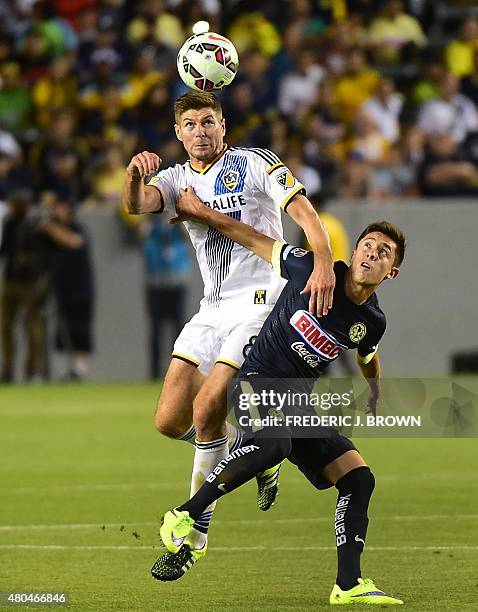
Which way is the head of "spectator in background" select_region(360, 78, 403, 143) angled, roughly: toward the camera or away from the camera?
toward the camera

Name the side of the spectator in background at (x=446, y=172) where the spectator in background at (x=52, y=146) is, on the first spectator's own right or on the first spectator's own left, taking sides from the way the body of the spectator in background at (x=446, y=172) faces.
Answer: on the first spectator's own right

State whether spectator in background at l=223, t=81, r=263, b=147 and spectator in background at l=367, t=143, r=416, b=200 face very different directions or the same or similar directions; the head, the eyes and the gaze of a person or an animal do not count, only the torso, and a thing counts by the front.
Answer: same or similar directions

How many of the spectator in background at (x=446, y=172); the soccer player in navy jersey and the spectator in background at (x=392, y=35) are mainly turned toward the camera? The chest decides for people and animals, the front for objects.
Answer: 3

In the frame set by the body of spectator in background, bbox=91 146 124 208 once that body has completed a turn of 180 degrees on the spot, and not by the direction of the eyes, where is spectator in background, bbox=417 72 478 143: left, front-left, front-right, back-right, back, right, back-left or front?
right

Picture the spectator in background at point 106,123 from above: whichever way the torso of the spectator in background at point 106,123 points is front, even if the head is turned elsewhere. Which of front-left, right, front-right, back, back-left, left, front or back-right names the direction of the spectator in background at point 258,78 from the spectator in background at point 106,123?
left

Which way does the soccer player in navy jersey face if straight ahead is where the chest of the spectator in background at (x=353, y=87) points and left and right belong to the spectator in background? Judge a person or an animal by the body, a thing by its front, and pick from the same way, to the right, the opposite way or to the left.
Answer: the same way

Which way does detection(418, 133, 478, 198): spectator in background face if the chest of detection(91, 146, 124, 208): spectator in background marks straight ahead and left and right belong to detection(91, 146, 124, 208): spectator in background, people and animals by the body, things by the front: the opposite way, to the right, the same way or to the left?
the same way

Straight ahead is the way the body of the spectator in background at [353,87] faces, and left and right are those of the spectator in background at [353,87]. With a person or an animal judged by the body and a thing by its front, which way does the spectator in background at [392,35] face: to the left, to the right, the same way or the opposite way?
the same way

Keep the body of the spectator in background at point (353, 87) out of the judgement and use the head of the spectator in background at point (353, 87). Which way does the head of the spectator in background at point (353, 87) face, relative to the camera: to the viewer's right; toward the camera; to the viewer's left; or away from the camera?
toward the camera

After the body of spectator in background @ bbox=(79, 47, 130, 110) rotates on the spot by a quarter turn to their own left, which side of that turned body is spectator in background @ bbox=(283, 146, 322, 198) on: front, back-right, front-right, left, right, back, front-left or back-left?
front-right

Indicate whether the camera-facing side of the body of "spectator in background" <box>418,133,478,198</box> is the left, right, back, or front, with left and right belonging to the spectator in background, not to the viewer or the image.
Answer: front

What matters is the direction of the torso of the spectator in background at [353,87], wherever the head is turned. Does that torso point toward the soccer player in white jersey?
yes

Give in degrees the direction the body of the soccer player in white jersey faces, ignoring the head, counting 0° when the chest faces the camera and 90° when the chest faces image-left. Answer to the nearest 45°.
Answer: approximately 45°

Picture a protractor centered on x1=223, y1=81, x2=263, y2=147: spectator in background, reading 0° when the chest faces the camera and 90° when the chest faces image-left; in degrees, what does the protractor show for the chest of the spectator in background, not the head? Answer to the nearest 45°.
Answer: approximately 0°

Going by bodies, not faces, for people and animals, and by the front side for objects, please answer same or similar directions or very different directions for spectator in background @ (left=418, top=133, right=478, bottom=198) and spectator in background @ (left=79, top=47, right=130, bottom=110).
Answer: same or similar directions

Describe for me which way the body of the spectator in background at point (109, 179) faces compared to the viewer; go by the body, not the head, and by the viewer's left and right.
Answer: facing the viewer
